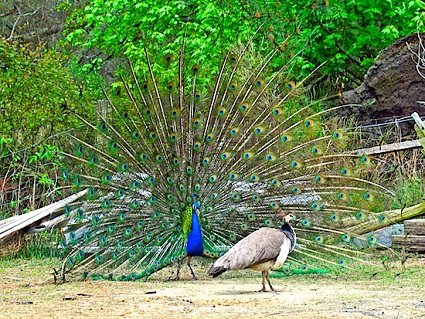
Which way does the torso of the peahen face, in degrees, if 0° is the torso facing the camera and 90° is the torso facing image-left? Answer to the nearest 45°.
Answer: approximately 270°

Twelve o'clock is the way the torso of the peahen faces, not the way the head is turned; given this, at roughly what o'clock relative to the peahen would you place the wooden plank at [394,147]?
The wooden plank is roughly at 10 o'clock from the peahen.

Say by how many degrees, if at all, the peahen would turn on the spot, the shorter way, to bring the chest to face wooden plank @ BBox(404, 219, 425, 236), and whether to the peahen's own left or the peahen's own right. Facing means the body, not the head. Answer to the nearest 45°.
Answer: approximately 45° to the peahen's own left
